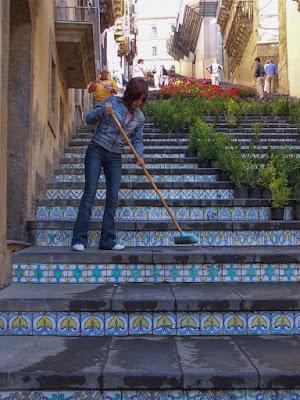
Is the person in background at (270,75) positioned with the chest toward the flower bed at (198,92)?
no

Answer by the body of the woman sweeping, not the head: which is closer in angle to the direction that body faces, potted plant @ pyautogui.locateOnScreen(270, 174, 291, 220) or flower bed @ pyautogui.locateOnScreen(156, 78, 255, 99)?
the potted plant

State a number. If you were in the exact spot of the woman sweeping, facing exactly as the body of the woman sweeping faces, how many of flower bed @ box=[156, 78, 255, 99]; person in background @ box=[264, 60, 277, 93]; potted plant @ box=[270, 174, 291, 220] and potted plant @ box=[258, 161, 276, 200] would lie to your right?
0

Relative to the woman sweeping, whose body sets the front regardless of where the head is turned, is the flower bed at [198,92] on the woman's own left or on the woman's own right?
on the woman's own left

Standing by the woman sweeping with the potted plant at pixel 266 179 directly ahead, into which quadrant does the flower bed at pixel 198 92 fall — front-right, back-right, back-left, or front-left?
front-left

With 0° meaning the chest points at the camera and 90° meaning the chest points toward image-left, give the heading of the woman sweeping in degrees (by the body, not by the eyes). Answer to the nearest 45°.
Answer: approximately 315°

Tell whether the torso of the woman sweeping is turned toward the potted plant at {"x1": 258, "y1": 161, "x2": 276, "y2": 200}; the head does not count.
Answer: no
